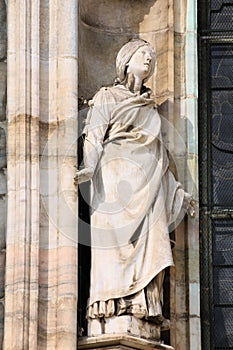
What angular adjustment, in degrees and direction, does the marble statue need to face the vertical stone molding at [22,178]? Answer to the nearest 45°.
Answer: approximately 135° to its right

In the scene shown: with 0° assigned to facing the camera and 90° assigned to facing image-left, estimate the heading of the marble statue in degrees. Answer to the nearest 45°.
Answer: approximately 315°
